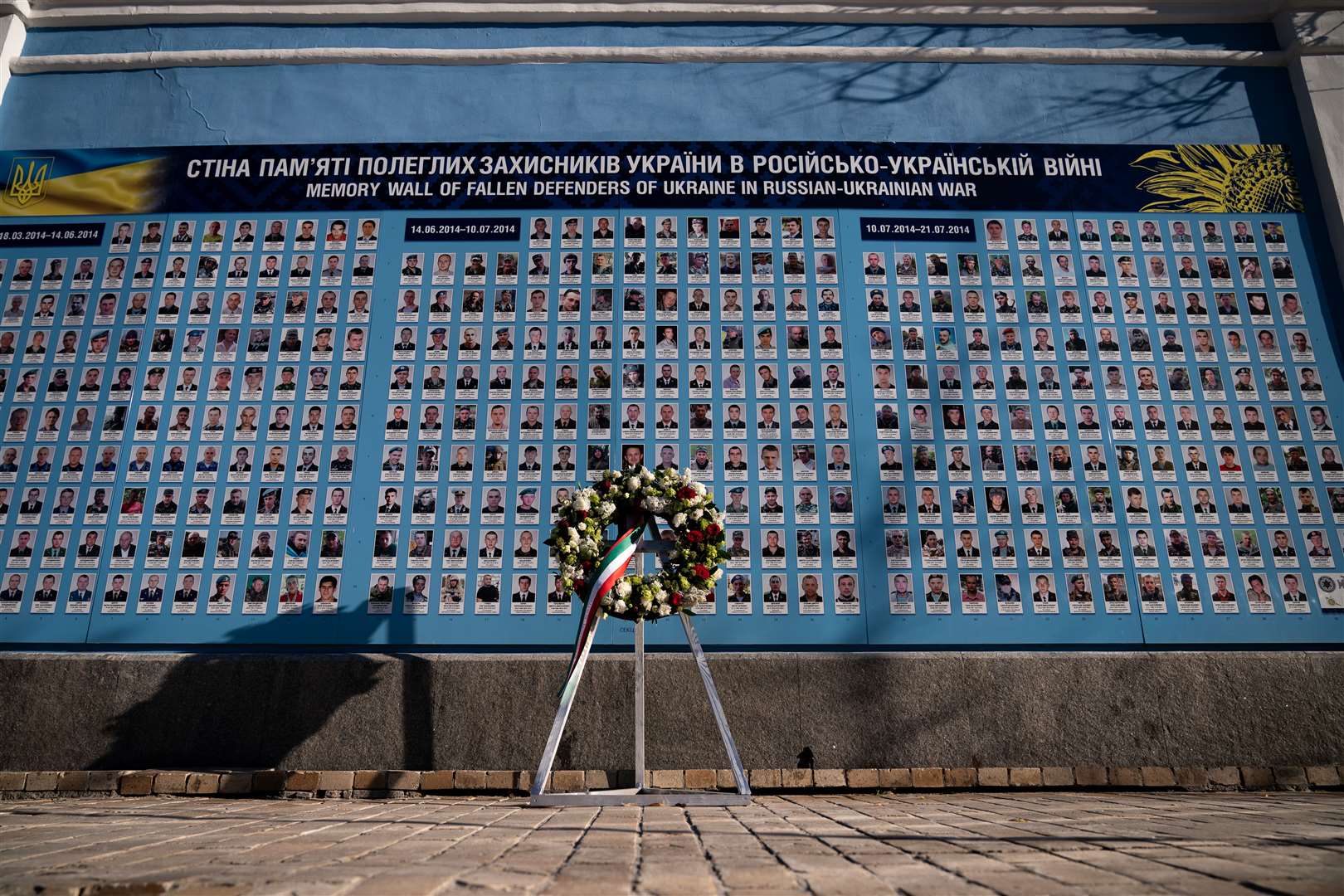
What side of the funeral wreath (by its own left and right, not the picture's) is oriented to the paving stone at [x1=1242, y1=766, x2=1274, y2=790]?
left

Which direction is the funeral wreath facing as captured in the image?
toward the camera

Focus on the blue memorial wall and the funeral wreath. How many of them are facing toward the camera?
2

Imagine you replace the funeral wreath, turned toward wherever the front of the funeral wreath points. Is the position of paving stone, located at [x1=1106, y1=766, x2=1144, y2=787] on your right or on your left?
on your left

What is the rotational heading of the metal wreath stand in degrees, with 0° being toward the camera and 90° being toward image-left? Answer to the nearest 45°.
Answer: approximately 0°

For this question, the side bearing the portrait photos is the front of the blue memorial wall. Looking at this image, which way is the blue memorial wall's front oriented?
toward the camera

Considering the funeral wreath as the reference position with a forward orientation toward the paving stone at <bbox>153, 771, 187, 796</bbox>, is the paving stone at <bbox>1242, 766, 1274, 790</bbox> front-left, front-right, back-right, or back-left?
back-right

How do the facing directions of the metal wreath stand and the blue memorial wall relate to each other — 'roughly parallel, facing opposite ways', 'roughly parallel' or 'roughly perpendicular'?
roughly parallel

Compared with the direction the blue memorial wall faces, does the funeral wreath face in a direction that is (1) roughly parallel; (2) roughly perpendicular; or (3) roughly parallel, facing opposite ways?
roughly parallel
